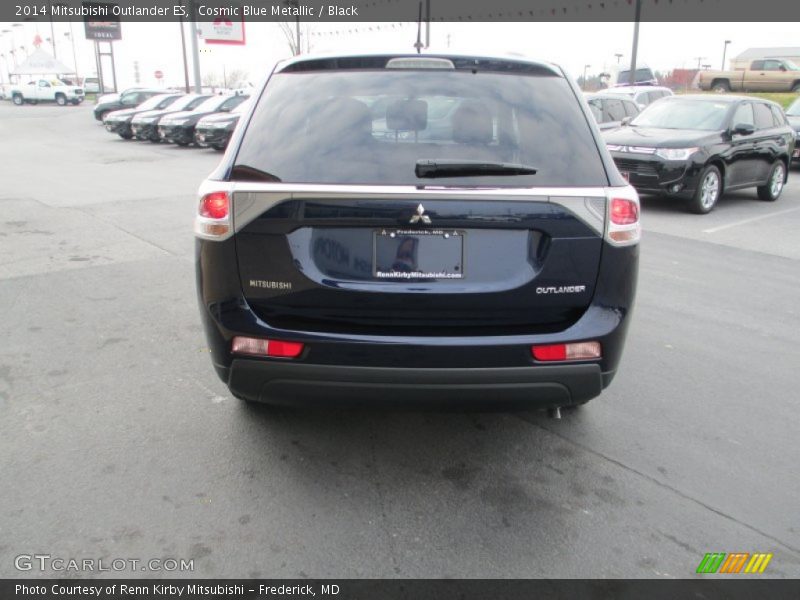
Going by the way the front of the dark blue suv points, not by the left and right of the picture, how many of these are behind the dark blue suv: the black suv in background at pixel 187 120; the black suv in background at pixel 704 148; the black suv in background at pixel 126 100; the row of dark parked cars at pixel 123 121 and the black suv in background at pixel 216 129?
0

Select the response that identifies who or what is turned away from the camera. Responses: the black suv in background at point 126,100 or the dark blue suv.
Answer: the dark blue suv

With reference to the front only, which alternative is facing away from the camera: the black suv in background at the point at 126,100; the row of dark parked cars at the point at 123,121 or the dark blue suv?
the dark blue suv

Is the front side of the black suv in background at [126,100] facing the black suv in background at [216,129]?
no

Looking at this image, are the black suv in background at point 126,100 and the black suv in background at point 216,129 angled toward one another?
no

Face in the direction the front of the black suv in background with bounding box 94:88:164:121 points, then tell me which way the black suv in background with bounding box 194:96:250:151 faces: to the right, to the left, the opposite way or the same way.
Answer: the same way

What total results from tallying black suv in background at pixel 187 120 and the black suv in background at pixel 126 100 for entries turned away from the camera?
0

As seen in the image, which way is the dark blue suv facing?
away from the camera

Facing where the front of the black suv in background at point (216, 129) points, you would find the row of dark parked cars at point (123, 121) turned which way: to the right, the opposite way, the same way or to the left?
the same way

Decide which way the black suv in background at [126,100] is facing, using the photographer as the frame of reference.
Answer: facing the viewer and to the left of the viewer

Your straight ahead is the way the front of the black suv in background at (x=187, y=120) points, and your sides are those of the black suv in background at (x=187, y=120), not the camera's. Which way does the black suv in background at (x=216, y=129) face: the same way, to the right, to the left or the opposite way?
the same way

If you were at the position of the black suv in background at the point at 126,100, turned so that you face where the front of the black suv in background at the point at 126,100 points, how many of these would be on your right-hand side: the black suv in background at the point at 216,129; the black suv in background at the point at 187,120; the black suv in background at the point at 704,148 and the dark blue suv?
0

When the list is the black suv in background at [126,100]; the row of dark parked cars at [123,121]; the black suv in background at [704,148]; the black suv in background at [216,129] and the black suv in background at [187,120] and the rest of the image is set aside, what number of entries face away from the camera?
0

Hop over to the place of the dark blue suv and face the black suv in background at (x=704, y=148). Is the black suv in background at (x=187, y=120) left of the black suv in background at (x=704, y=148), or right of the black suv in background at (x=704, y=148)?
left

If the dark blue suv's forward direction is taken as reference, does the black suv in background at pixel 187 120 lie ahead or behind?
ahead
